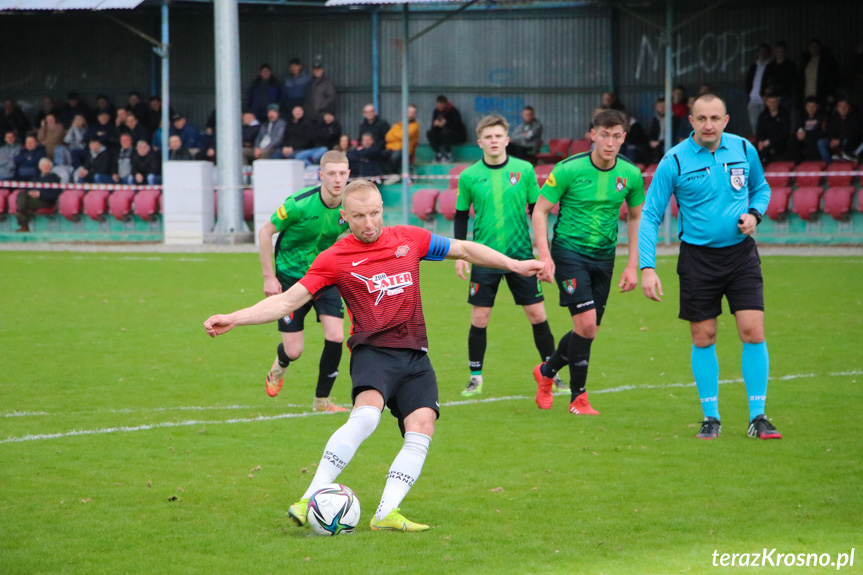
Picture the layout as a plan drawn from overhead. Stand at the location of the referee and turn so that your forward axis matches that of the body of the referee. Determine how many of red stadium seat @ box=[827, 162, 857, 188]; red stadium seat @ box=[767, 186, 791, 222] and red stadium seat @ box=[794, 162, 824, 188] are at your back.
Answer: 3

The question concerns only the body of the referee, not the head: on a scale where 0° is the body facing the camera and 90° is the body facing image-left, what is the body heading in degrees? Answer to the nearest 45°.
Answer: approximately 0°

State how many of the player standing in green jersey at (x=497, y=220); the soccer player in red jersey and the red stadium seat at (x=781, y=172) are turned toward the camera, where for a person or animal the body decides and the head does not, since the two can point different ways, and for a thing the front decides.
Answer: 3

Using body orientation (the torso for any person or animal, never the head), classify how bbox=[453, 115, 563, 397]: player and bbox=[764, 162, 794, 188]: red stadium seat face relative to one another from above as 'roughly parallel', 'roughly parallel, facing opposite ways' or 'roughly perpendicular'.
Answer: roughly parallel

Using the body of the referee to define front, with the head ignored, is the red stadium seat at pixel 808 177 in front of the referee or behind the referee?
behind

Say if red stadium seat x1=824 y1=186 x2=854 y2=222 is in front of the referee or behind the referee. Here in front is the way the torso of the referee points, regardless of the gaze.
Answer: behind

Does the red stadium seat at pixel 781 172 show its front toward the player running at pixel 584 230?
yes

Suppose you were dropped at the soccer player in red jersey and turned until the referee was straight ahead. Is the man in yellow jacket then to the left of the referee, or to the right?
left

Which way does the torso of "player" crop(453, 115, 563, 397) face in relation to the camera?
toward the camera

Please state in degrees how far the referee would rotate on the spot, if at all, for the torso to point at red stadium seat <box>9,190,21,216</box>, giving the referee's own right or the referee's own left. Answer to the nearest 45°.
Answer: approximately 135° to the referee's own right

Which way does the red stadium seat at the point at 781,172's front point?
toward the camera

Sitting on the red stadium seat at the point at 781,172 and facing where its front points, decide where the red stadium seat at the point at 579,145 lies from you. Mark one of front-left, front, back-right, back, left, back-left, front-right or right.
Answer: back-right

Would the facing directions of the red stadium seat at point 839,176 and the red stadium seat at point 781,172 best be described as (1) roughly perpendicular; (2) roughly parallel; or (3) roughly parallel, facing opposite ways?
roughly parallel

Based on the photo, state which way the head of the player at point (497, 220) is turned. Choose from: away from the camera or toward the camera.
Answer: toward the camera

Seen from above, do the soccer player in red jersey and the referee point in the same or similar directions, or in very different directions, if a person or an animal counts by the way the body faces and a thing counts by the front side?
same or similar directions
